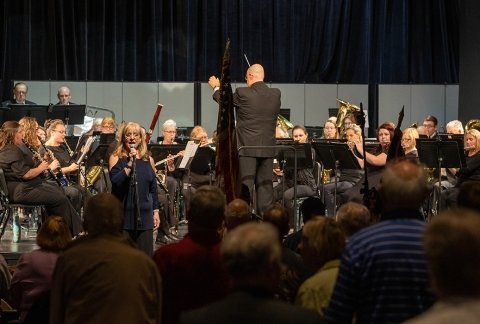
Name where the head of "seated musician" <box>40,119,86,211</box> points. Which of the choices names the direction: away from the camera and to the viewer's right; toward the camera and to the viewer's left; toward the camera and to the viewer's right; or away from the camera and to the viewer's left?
toward the camera and to the viewer's right

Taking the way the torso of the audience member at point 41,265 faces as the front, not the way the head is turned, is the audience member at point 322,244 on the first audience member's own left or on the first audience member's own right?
on the first audience member's own right

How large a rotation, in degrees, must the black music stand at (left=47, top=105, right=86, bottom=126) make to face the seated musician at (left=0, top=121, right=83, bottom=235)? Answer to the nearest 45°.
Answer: approximately 180°

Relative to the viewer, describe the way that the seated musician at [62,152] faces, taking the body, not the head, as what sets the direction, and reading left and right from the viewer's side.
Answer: facing the viewer and to the right of the viewer

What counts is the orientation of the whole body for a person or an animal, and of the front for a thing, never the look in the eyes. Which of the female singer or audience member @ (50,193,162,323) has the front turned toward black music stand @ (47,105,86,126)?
the audience member

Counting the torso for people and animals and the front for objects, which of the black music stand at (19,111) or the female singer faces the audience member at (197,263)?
the female singer

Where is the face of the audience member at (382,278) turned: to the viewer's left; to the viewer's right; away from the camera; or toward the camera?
away from the camera

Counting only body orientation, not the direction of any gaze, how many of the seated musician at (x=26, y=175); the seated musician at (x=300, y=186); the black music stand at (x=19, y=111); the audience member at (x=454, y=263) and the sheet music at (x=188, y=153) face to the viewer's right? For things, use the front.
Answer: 1

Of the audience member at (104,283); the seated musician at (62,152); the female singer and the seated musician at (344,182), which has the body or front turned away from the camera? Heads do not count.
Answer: the audience member

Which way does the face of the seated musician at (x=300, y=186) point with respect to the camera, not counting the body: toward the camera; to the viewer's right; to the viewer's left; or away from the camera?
toward the camera

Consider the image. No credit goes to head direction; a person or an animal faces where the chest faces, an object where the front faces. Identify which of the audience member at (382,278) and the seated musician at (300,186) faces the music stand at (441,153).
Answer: the audience member

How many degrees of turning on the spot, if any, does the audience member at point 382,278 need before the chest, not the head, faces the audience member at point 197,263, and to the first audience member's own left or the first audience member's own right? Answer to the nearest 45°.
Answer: approximately 45° to the first audience member's own left

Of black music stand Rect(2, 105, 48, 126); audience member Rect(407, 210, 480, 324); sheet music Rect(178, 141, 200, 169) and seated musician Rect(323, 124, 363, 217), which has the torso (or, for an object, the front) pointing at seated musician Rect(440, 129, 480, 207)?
the audience member

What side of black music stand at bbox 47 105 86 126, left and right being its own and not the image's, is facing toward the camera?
back

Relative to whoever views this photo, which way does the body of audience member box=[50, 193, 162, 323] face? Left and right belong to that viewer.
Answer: facing away from the viewer

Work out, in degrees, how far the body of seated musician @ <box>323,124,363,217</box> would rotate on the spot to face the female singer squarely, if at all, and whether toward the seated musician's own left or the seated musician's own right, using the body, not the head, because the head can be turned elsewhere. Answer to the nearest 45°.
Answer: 0° — they already face them

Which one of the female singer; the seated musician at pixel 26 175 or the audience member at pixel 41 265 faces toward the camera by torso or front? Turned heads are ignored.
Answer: the female singer

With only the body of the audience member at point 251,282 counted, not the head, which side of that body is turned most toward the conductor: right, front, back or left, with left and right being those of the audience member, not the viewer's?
front

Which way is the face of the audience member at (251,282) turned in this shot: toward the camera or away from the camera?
away from the camera

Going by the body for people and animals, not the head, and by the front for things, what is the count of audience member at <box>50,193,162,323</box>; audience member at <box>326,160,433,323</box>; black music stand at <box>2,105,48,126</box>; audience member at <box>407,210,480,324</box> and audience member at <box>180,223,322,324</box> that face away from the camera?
5
